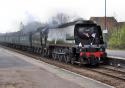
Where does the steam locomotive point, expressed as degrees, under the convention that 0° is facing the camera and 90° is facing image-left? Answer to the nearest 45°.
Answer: approximately 315°
